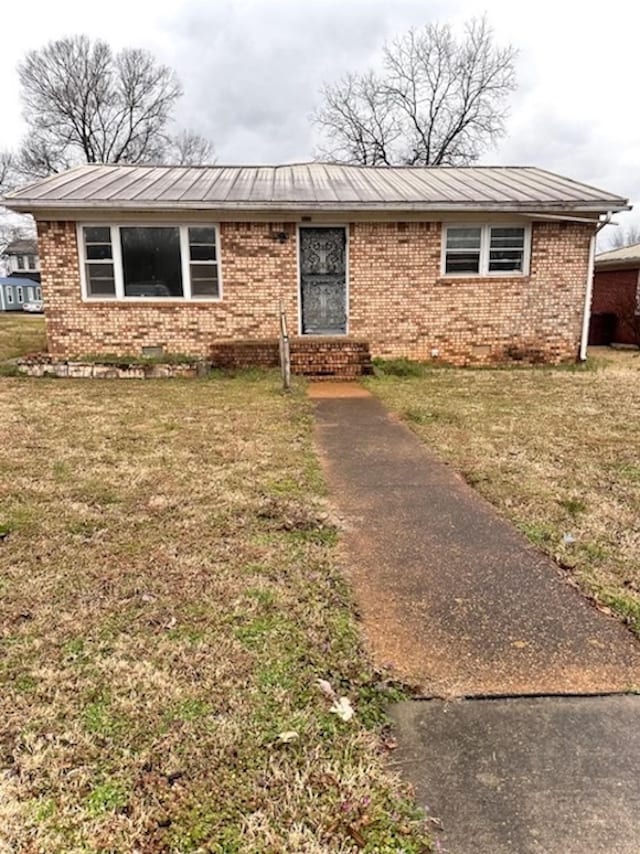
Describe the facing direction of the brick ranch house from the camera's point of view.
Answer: facing the viewer

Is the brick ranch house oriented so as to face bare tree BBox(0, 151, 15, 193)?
no

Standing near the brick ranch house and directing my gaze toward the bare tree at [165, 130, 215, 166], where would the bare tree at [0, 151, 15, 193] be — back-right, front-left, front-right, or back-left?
front-left

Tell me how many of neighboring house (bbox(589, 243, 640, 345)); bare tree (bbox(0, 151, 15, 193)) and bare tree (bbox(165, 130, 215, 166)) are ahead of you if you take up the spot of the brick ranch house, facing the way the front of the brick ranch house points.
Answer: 0

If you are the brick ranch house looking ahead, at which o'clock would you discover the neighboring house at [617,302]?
The neighboring house is roughly at 8 o'clock from the brick ranch house.

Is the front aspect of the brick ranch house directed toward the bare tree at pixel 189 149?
no

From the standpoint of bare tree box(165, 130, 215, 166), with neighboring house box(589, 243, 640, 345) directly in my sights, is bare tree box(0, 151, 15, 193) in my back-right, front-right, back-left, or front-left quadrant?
back-right

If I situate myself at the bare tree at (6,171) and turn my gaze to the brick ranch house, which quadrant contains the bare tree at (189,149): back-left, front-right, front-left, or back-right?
front-left
